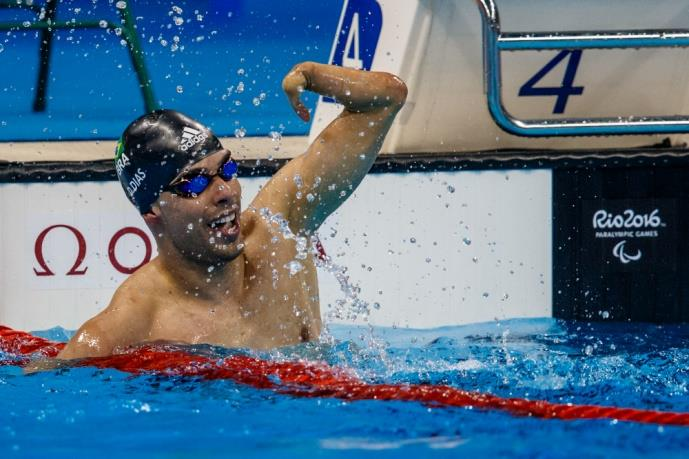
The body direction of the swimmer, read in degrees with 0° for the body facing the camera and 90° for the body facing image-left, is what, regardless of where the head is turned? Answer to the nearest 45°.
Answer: approximately 315°

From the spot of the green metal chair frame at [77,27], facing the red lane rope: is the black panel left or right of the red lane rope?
left

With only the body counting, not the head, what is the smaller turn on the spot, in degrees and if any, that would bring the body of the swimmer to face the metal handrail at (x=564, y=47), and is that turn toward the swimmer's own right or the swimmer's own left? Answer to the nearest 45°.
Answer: approximately 90° to the swimmer's own left

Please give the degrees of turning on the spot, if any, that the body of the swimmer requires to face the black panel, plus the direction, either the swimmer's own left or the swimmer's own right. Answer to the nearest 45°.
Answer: approximately 90° to the swimmer's own left

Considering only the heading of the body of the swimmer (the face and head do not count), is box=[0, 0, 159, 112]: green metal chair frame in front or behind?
behind
